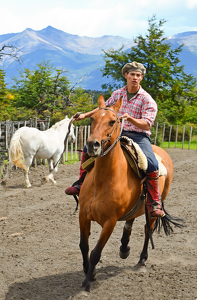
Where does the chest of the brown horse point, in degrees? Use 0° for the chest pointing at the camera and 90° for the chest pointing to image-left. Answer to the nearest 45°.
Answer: approximately 45°

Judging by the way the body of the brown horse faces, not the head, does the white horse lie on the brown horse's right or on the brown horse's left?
on the brown horse's right
